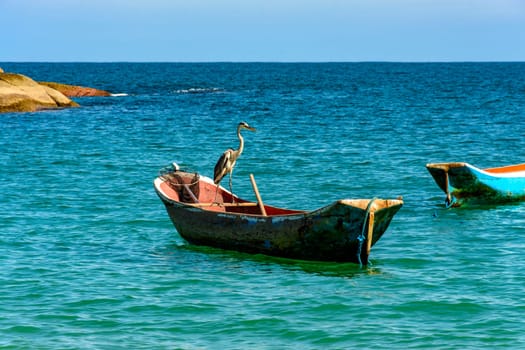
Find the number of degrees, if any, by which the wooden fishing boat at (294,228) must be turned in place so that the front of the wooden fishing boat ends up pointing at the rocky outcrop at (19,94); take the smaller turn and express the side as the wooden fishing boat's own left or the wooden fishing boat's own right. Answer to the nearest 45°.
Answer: approximately 180°

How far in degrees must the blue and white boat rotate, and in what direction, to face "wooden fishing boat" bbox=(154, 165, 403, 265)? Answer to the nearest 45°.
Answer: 0° — it already faces it

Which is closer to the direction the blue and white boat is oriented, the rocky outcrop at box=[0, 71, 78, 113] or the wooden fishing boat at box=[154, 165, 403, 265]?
the wooden fishing boat

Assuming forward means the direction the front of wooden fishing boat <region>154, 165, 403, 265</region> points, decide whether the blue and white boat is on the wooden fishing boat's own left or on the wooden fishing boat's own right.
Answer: on the wooden fishing boat's own left

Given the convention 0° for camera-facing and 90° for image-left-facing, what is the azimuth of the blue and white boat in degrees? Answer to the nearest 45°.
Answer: approximately 45°

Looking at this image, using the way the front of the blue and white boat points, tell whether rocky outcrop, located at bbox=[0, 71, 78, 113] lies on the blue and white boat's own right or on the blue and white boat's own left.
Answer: on the blue and white boat's own right
